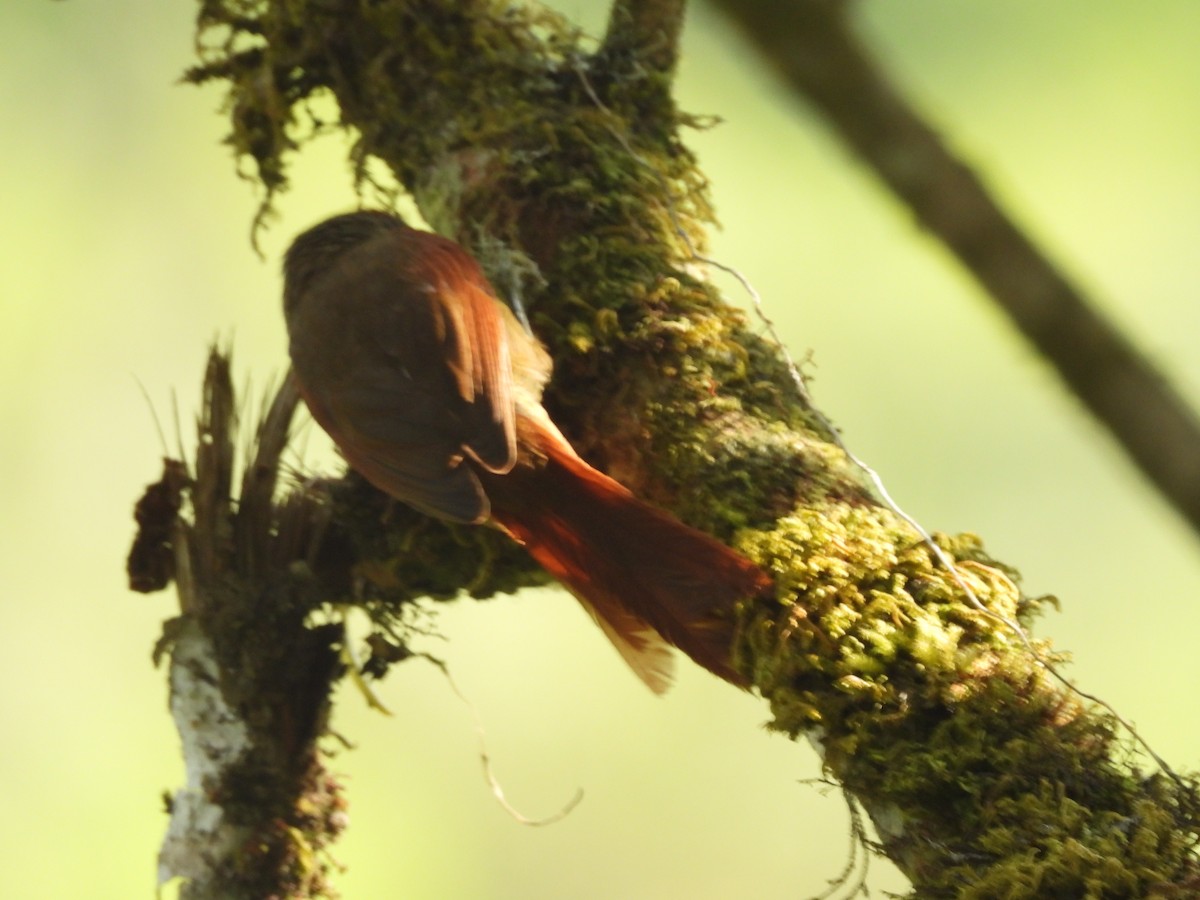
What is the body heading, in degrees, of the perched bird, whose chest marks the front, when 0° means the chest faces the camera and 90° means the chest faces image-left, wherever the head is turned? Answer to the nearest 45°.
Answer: approximately 135°
